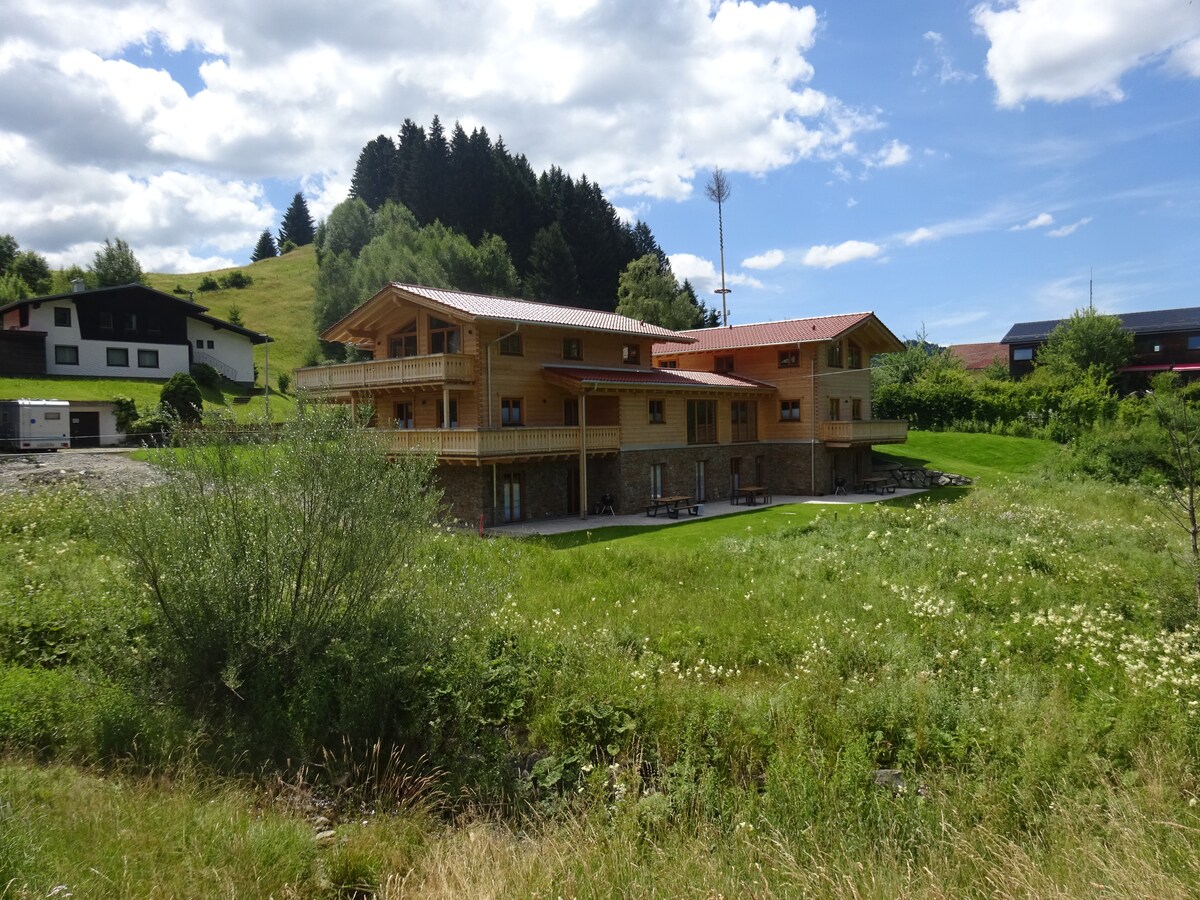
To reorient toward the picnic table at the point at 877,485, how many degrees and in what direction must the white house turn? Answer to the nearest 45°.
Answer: approximately 45° to its left

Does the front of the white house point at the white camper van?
yes

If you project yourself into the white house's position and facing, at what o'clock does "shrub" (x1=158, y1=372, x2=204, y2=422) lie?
The shrub is roughly at 11 o'clock from the white house.

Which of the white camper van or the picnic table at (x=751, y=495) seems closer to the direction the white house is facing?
the white camper van

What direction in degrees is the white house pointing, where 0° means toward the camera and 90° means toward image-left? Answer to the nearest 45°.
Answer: approximately 0°

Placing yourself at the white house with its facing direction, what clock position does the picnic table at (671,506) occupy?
The picnic table is roughly at 11 o'clock from the white house.

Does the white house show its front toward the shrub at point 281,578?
yes
